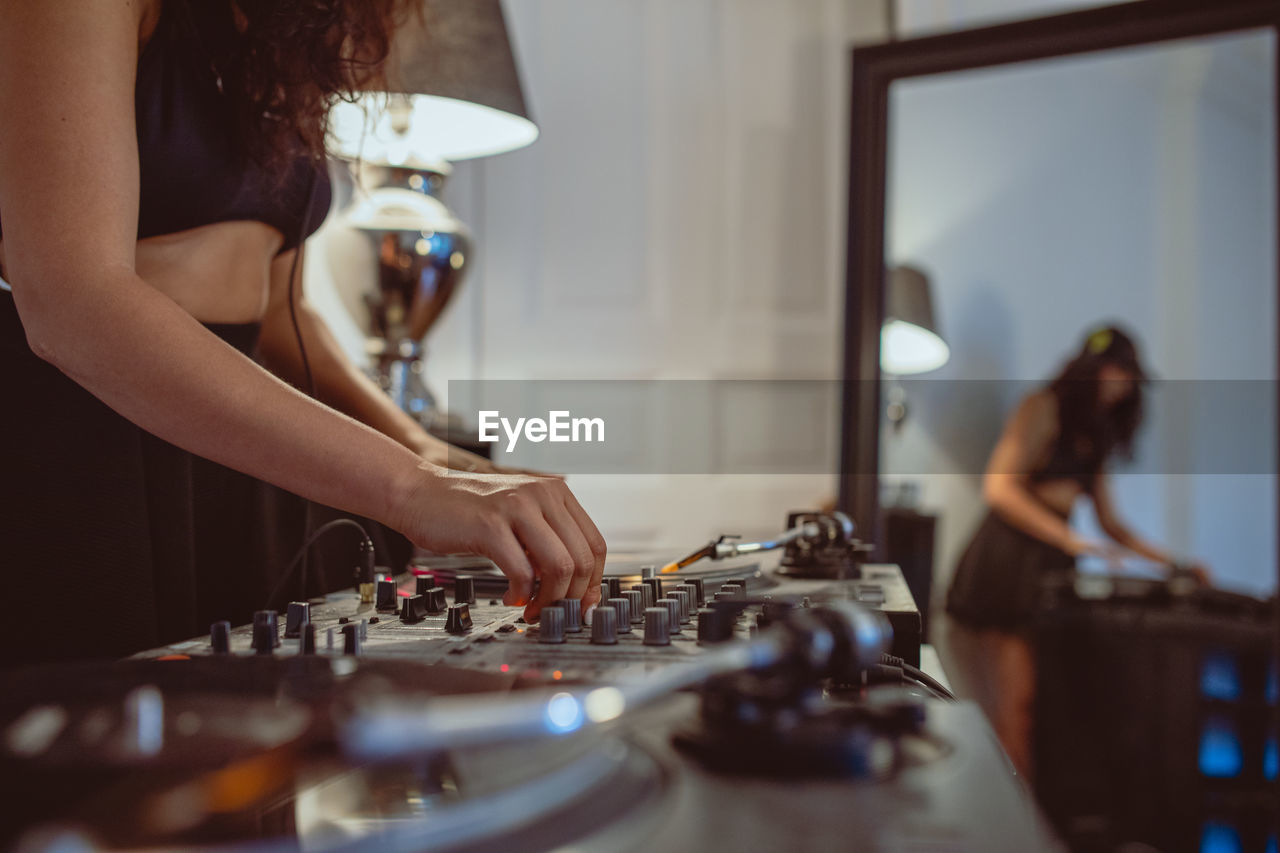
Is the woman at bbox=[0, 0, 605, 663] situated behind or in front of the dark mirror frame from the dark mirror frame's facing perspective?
in front

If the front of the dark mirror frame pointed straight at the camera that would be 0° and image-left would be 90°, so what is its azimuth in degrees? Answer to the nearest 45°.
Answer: approximately 45°

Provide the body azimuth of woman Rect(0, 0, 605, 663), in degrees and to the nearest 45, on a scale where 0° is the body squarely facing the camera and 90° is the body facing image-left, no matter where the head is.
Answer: approximately 270°

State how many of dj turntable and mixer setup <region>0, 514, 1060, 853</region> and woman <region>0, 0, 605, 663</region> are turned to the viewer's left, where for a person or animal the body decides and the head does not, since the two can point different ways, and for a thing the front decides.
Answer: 1

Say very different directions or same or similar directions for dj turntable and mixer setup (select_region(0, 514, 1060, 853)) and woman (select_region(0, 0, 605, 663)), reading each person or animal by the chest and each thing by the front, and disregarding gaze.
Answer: very different directions

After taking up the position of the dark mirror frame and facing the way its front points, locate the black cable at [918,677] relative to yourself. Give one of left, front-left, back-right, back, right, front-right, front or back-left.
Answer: front-left

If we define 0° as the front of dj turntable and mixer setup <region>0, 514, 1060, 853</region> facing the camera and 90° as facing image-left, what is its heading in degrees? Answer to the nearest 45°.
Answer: approximately 90°

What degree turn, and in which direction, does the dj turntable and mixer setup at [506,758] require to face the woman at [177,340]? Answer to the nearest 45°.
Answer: approximately 45° to its right

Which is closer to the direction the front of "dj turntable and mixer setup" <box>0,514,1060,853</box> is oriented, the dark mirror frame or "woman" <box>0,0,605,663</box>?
the woman
